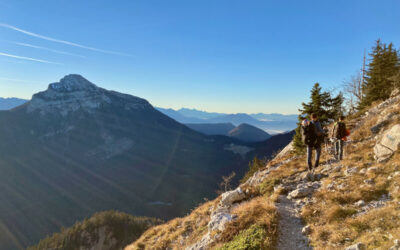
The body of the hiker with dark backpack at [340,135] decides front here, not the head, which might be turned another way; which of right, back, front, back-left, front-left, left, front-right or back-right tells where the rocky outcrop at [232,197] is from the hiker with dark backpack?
back-left

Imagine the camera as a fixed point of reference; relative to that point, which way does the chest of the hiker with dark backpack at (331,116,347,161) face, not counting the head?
away from the camera

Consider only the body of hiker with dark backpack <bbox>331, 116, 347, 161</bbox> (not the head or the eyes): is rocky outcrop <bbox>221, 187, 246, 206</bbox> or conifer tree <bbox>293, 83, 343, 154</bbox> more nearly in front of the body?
the conifer tree

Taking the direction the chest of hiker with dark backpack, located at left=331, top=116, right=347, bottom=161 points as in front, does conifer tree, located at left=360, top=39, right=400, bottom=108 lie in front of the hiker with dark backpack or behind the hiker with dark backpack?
in front

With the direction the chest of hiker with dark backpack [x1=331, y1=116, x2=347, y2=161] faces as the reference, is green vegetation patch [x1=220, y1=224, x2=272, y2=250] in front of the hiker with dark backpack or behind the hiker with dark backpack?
behind

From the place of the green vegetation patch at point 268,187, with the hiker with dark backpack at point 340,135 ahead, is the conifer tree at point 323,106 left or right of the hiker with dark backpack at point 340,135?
left

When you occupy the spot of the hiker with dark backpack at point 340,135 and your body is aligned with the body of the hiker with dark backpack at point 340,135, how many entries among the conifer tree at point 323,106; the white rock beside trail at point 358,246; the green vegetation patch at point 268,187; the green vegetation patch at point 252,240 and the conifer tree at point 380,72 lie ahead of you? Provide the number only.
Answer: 2

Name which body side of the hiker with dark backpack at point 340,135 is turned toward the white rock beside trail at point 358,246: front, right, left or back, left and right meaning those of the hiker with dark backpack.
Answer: back
